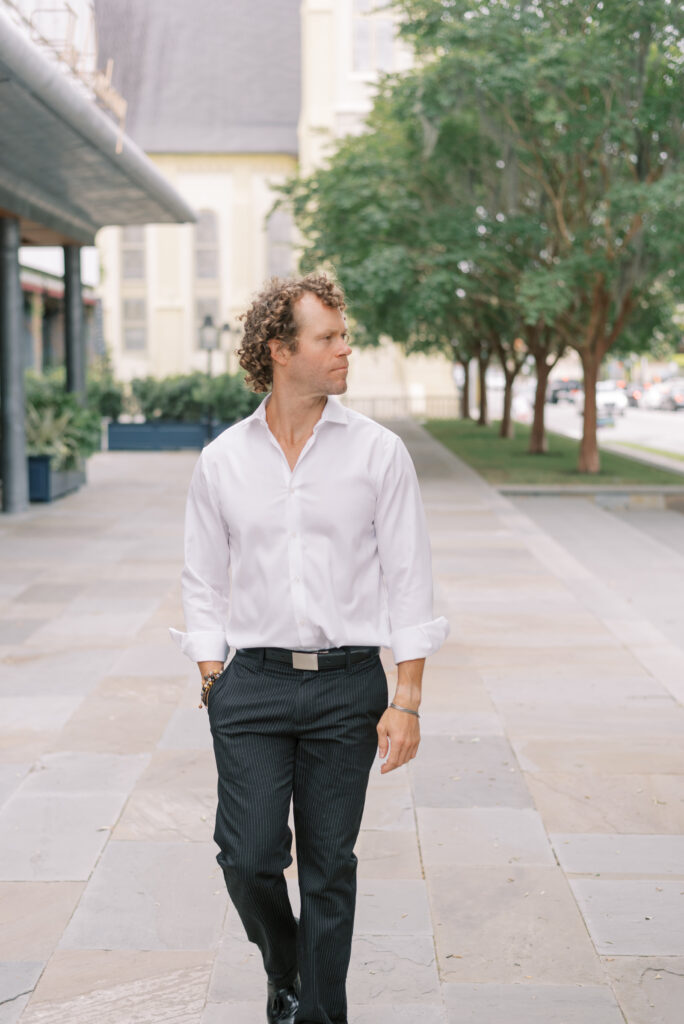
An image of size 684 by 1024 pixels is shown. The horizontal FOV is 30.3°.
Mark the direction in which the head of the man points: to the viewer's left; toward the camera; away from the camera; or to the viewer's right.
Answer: to the viewer's right

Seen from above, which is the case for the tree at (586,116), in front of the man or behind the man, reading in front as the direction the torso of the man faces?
behind

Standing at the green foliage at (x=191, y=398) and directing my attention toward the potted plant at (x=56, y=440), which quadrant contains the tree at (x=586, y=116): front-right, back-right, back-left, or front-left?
front-left

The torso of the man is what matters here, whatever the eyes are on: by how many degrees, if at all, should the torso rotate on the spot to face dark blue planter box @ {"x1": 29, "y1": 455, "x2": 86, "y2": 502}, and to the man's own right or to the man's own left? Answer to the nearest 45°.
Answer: approximately 180°

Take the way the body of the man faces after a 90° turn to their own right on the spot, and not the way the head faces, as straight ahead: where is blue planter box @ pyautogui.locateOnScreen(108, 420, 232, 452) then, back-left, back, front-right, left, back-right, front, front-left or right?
right

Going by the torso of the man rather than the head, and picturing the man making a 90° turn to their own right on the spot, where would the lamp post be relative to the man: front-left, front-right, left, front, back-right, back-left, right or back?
right

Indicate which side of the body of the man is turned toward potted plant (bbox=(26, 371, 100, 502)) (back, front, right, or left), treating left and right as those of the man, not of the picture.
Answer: back

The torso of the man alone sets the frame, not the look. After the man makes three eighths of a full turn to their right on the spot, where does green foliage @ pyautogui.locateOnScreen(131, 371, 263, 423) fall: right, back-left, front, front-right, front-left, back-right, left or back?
front-right

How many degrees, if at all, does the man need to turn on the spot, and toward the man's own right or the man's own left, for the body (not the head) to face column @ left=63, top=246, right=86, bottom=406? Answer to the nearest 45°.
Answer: approximately 180°

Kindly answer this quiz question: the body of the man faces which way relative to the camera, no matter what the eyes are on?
toward the camera

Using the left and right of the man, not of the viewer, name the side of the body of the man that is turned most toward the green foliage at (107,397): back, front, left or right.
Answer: back
